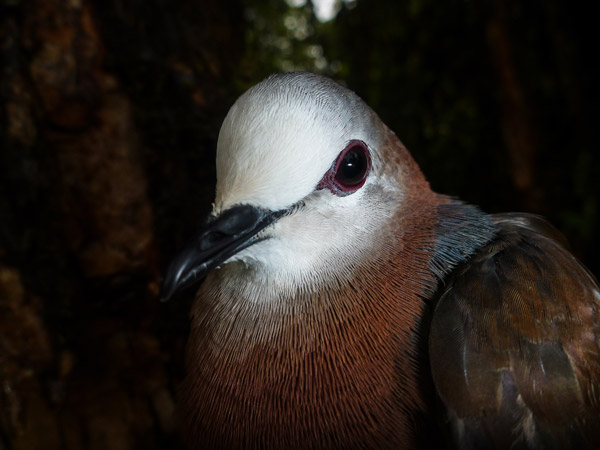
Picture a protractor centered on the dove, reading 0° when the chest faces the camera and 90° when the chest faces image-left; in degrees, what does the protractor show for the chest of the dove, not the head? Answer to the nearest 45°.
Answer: approximately 45°
